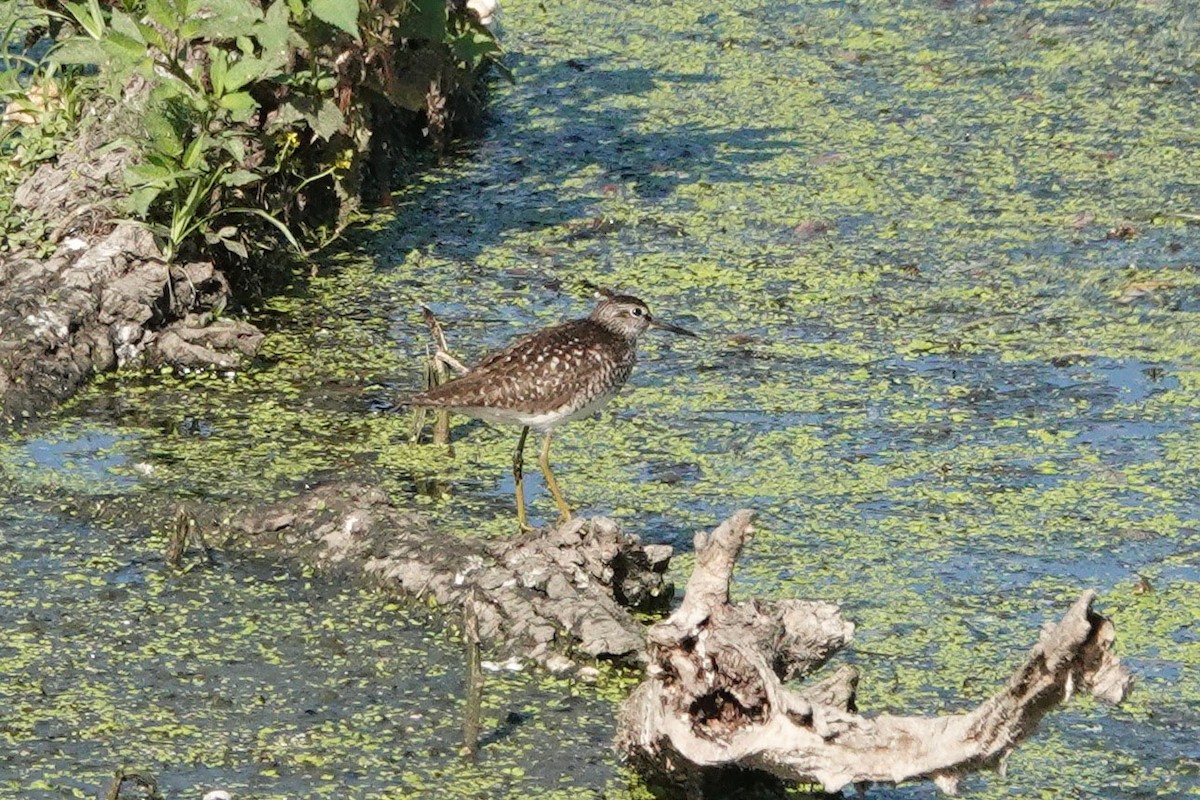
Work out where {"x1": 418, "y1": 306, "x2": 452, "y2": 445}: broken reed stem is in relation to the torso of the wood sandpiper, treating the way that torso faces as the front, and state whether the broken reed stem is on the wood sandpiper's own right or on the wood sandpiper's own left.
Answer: on the wood sandpiper's own left

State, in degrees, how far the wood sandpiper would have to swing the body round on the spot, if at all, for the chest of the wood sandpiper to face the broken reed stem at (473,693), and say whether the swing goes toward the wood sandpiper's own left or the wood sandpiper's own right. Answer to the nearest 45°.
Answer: approximately 90° to the wood sandpiper's own right

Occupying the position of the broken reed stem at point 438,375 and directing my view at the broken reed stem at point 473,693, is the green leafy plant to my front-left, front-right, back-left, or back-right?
back-right

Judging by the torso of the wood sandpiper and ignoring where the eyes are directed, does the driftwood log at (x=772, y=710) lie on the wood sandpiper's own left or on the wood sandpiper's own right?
on the wood sandpiper's own right

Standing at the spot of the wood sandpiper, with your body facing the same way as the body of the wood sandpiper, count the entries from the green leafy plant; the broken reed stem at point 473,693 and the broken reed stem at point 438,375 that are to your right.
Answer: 1

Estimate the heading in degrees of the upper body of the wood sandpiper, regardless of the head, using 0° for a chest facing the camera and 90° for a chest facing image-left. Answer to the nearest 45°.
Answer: approximately 270°

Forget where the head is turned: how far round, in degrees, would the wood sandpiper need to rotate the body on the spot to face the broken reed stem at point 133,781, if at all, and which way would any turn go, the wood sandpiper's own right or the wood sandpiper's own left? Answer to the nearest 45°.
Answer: approximately 135° to the wood sandpiper's own right
